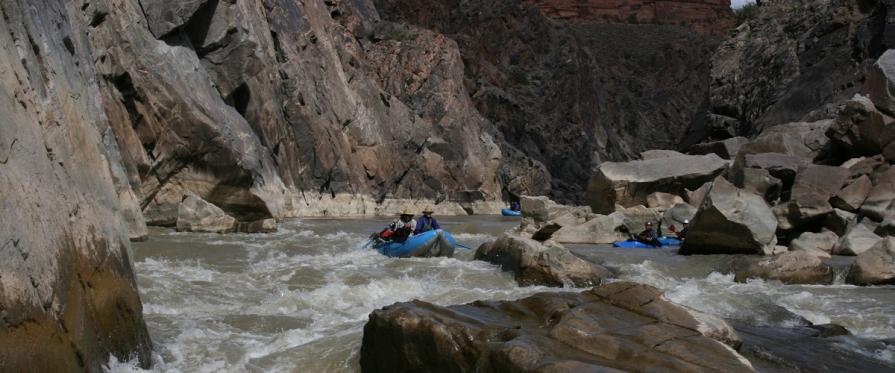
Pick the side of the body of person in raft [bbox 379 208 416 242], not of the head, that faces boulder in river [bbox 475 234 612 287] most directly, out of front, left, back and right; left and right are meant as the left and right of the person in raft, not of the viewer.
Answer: left

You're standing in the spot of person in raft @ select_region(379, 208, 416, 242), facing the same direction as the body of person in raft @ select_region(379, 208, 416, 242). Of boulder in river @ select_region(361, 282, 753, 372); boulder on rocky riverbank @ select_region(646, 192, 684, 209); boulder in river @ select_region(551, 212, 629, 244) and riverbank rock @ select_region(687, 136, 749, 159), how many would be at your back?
3

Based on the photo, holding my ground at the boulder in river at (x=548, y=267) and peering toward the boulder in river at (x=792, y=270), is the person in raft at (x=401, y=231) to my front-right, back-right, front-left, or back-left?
back-left

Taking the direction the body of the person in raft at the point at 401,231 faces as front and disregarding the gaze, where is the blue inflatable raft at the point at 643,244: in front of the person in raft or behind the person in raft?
behind

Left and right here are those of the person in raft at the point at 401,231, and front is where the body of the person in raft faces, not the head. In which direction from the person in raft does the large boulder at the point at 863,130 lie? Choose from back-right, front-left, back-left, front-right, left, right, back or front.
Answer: back-left

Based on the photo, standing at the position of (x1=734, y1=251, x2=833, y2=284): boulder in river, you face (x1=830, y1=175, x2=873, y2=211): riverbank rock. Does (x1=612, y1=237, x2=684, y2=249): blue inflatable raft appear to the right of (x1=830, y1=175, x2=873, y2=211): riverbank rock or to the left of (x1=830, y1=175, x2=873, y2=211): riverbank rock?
left

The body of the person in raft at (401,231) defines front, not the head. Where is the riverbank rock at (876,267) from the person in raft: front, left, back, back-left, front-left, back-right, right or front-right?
left

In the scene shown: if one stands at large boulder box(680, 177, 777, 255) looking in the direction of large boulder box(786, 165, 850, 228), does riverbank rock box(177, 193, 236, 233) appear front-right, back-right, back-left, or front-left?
back-left

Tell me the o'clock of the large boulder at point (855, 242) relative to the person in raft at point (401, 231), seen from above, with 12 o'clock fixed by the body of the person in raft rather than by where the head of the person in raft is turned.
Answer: The large boulder is roughly at 8 o'clock from the person in raft.

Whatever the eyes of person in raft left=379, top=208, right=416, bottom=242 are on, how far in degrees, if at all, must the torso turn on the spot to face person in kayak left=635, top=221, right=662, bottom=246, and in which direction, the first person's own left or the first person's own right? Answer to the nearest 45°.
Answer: approximately 180°

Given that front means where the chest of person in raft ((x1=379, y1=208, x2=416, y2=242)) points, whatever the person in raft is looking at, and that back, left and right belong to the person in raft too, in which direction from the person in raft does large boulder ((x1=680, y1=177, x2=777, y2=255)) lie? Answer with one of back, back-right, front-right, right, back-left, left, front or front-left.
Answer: back-left

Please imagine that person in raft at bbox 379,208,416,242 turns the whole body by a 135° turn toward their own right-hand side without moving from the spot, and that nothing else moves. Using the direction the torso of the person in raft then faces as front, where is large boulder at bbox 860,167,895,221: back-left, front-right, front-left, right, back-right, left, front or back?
right

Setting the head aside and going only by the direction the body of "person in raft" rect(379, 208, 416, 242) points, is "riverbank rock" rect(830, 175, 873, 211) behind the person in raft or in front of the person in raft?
behind

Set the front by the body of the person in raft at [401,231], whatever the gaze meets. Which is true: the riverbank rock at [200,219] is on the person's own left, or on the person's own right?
on the person's own right

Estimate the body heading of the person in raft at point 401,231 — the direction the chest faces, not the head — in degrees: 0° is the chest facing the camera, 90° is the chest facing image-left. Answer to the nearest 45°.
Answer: approximately 45°

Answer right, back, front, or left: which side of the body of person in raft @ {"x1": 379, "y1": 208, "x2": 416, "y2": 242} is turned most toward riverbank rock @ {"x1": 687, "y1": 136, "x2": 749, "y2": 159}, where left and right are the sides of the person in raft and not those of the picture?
back

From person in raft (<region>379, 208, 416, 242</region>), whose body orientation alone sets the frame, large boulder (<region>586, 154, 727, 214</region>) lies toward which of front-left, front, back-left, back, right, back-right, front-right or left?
back
